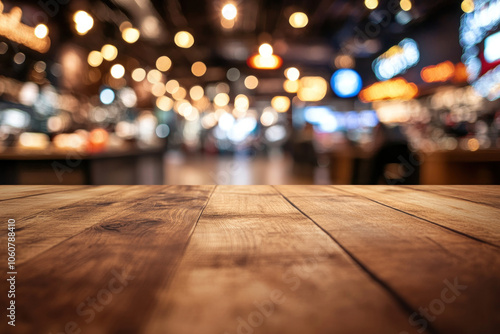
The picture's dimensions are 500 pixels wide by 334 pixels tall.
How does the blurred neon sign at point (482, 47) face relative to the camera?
toward the camera

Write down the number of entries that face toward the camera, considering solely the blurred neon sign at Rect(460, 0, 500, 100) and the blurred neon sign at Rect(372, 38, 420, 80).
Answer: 2

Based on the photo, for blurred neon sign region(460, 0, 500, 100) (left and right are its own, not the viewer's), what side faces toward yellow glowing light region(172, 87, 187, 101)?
right

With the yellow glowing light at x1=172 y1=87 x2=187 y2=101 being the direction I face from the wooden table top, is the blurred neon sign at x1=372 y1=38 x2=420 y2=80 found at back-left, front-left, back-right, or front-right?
front-right

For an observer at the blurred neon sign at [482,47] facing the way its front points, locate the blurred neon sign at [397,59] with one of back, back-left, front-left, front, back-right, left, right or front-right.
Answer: back-right

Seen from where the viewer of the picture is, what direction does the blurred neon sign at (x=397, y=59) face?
facing the viewer

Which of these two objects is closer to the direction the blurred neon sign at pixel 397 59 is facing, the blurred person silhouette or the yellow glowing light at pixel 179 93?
the blurred person silhouette

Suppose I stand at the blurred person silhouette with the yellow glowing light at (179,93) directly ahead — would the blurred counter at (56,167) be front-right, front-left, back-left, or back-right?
front-left

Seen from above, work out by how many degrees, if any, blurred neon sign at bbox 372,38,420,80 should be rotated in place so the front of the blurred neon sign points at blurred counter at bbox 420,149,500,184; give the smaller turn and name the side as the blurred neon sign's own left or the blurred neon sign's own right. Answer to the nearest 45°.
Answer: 0° — it already faces it

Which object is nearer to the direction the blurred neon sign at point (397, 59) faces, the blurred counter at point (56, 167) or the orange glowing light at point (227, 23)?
the blurred counter

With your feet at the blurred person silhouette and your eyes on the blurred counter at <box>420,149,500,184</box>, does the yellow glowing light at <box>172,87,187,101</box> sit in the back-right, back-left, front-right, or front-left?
back-left

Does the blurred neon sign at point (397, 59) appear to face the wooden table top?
yes
